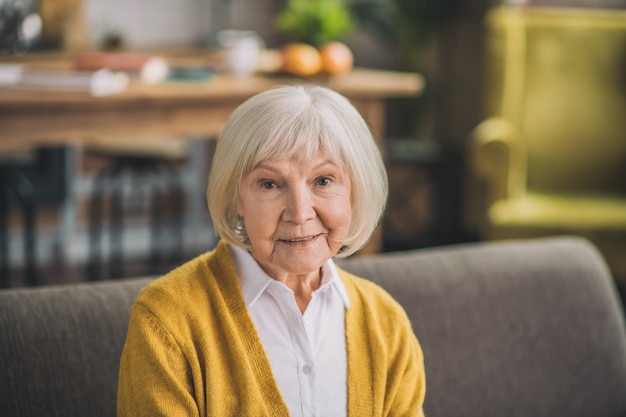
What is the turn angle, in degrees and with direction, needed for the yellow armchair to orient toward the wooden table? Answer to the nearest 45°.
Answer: approximately 45° to its right

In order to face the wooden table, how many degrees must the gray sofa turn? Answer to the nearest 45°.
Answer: approximately 135° to its right

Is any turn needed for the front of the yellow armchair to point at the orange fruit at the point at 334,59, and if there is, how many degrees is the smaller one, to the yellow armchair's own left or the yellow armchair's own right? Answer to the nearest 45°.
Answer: approximately 45° to the yellow armchair's own right

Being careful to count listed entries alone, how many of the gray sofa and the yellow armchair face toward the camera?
2

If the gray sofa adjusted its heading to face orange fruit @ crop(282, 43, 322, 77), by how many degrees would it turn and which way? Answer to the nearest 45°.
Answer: approximately 180°

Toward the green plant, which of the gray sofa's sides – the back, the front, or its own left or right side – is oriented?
back

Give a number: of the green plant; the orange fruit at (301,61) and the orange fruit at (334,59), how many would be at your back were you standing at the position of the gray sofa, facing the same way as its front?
3

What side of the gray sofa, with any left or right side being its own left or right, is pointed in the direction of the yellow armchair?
back

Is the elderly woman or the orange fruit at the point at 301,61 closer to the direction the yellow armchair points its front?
the elderly woman
